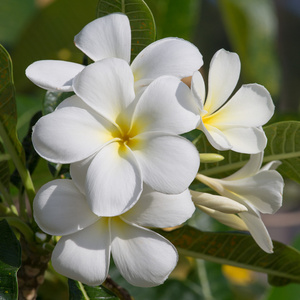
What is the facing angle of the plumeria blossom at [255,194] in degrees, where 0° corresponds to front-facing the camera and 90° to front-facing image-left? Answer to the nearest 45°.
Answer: approximately 270°

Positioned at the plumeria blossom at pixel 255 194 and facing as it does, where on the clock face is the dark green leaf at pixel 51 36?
The dark green leaf is roughly at 8 o'clock from the plumeria blossom.

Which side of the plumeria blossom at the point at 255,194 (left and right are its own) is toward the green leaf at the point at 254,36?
left
